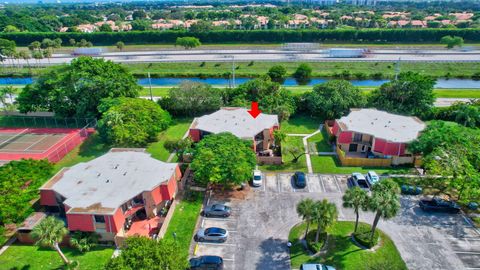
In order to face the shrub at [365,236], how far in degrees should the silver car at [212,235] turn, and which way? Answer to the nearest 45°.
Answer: approximately 180°

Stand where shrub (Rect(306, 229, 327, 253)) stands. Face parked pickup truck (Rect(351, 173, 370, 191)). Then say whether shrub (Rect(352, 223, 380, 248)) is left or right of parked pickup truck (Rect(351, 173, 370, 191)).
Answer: right

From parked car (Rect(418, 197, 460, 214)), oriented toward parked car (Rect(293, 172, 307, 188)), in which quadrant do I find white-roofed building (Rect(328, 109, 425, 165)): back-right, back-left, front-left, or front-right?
front-right

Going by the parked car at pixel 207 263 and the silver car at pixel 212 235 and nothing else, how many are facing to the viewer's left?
2

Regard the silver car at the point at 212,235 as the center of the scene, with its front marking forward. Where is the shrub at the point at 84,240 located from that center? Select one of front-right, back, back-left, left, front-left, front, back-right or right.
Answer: front

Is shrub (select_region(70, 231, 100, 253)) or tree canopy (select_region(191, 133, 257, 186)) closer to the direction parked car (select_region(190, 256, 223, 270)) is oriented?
the shrub

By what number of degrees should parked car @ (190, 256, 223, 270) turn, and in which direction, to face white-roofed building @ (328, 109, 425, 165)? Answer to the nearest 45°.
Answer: approximately 135° to its right

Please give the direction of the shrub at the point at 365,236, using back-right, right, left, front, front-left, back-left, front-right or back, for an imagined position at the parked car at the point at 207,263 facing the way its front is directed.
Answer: back

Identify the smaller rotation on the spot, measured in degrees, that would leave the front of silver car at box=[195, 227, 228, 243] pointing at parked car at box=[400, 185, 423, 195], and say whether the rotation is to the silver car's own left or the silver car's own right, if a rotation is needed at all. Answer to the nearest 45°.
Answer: approximately 180°

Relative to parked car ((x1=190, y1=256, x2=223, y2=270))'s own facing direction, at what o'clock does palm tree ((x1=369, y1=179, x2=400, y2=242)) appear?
The palm tree is roughly at 6 o'clock from the parked car.

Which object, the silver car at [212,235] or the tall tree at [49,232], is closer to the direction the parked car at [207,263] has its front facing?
the tall tree

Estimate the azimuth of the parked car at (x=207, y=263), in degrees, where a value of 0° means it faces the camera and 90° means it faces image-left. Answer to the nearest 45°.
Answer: approximately 90°

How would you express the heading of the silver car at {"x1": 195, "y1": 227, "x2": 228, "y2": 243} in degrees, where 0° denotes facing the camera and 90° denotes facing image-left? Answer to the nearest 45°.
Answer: approximately 90°

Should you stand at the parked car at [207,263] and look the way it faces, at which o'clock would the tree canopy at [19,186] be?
The tree canopy is roughly at 1 o'clock from the parked car.
